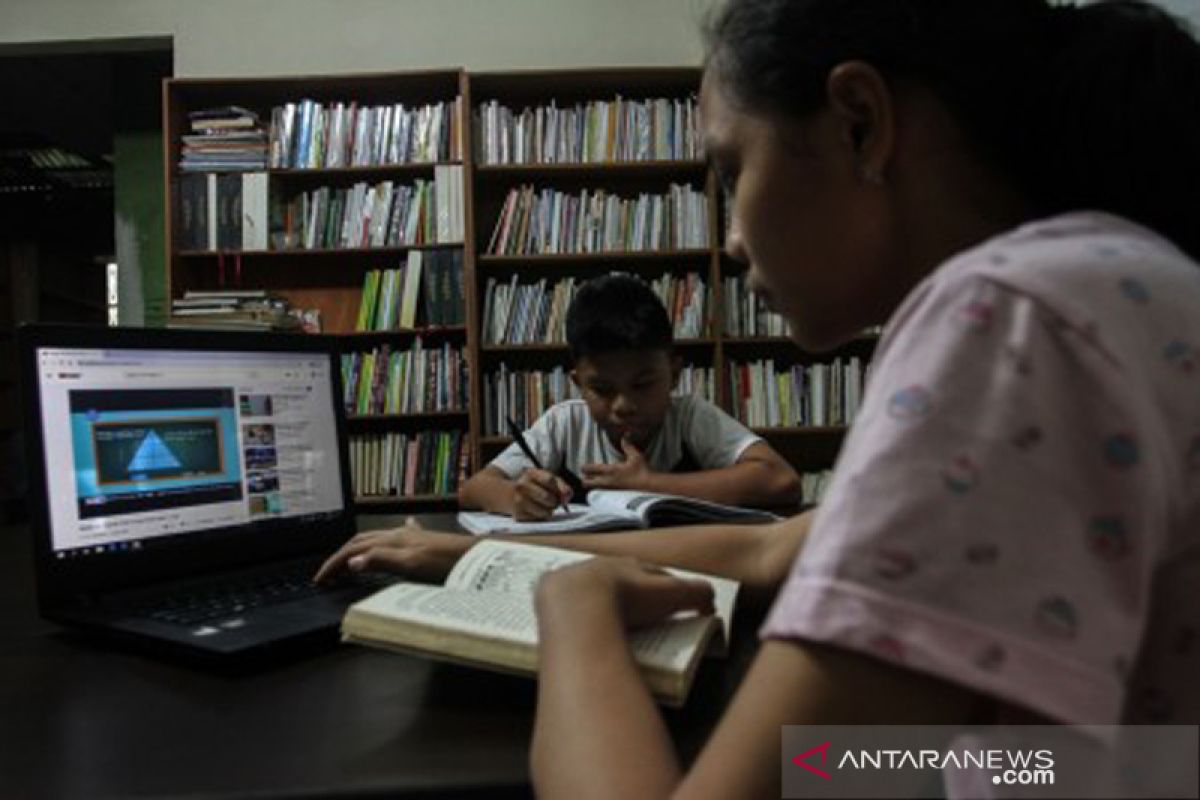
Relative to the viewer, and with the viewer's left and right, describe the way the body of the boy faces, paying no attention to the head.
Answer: facing the viewer

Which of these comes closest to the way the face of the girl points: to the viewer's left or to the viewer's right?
to the viewer's left

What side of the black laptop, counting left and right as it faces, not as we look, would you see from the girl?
front

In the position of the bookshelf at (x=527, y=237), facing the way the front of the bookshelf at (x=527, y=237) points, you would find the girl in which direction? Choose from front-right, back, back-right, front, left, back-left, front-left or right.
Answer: front

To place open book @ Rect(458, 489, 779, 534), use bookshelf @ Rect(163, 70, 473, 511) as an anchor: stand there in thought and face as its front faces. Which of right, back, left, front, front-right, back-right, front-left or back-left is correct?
front

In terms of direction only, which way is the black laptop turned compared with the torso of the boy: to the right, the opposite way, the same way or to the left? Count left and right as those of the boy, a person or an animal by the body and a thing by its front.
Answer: to the left

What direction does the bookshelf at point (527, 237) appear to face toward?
toward the camera

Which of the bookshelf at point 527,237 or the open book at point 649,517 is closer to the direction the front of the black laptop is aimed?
the open book

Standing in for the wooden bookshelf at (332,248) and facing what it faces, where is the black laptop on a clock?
The black laptop is roughly at 12 o'clock from the wooden bookshelf.

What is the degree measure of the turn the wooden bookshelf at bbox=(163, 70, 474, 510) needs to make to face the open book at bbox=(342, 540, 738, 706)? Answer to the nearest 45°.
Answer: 0° — it already faces it

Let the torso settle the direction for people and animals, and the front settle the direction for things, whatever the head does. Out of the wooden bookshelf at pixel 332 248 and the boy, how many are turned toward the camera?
2

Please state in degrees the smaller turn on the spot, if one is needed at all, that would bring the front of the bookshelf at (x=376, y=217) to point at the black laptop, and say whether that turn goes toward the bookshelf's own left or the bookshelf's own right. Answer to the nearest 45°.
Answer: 0° — it already faces it

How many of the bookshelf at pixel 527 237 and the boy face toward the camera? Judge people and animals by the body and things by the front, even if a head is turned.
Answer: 2

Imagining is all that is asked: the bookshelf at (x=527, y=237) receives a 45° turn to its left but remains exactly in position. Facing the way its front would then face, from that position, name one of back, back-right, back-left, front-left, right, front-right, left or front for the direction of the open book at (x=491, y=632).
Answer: front-right

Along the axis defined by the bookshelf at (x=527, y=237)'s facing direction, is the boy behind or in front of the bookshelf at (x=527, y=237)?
in front

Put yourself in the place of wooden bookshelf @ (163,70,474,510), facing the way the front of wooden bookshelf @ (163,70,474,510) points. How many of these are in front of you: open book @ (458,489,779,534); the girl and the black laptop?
3
